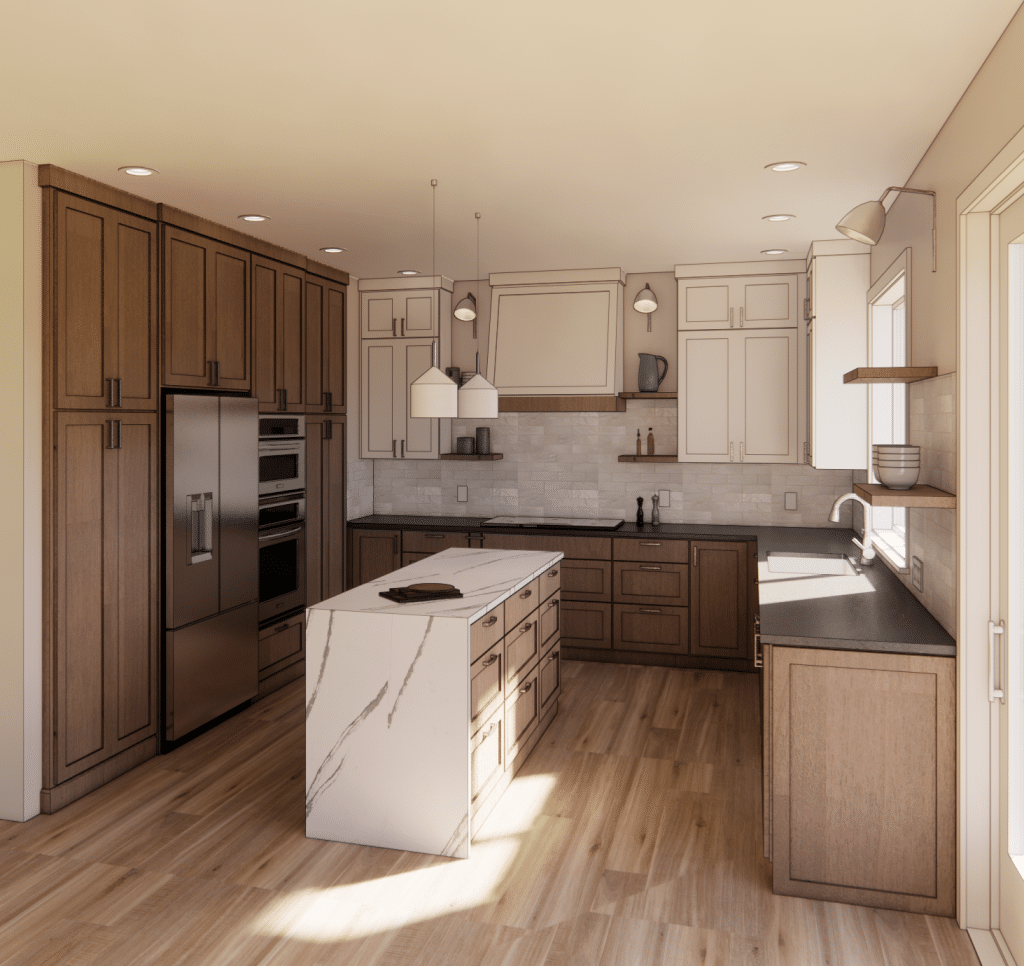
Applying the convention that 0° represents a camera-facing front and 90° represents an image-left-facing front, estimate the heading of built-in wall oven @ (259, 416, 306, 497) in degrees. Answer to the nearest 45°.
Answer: approximately 315°

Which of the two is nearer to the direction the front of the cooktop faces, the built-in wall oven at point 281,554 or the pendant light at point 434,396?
the pendant light

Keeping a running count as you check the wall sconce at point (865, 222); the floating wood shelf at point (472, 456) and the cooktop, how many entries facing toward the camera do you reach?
2

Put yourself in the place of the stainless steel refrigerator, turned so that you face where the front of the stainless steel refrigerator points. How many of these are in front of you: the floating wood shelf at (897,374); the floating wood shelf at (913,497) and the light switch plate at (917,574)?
3

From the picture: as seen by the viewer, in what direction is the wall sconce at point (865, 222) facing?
to the viewer's left

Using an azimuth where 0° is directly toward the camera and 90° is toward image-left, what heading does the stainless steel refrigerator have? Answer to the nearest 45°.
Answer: approximately 315°

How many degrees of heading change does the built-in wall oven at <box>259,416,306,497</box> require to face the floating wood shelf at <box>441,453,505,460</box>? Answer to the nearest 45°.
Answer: approximately 90° to its left
